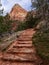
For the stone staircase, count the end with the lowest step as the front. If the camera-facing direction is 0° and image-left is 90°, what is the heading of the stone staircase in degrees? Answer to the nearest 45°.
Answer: approximately 0°

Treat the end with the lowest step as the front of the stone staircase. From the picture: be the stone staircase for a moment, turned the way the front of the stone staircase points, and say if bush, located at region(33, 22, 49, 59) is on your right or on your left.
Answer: on your left

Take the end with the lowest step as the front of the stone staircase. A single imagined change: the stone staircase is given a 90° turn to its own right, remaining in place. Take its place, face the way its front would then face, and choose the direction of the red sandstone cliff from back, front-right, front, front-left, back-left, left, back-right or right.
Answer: right
